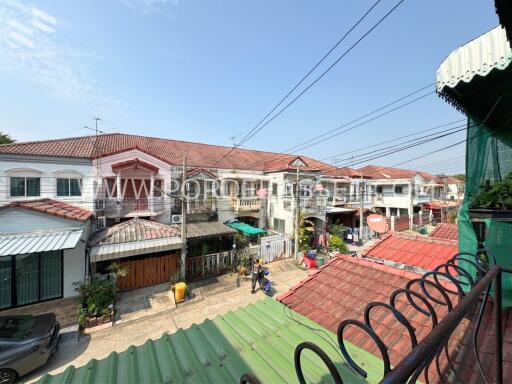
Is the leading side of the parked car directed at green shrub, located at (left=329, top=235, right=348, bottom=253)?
no

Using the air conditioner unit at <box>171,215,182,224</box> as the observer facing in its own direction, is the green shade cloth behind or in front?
in front

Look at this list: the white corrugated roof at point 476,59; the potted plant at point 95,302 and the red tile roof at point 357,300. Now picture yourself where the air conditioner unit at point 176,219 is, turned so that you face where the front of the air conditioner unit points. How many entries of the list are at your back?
0

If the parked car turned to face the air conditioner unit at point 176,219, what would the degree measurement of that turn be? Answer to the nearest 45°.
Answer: approximately 180°

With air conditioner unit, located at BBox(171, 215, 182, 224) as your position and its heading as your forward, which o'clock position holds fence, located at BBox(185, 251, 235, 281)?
The fence is roughly at 11 o'clock from the air conditioner unit.

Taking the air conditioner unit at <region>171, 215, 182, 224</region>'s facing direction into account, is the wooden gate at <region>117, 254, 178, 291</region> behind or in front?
in front

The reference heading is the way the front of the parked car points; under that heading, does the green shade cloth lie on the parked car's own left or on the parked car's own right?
on the parked car's own left

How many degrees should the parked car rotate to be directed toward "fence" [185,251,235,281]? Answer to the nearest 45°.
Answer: approximately 135° to its left

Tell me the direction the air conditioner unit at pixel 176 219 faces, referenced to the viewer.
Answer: facing the viewer

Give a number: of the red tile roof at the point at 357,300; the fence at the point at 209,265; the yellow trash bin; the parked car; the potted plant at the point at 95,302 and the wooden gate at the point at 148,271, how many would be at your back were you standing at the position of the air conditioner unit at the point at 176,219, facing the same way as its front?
0

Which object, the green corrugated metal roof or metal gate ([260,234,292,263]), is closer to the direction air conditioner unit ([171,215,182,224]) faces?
the green corrugated metal roof

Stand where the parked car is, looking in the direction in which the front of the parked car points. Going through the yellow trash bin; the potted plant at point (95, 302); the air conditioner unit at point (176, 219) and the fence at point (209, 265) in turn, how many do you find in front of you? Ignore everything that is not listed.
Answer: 0

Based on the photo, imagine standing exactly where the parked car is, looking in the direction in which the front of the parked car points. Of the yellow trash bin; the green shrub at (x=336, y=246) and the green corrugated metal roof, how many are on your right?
0

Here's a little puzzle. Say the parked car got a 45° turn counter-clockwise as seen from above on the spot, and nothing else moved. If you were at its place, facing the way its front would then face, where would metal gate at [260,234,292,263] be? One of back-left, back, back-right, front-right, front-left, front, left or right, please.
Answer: left

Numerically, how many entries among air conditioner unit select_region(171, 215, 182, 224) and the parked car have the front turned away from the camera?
0

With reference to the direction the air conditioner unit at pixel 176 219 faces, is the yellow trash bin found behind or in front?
in front

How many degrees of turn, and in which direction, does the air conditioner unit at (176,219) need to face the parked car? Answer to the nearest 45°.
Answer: approximately 45° to its right

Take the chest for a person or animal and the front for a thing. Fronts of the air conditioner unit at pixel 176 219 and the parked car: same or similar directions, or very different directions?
same or similar directions
